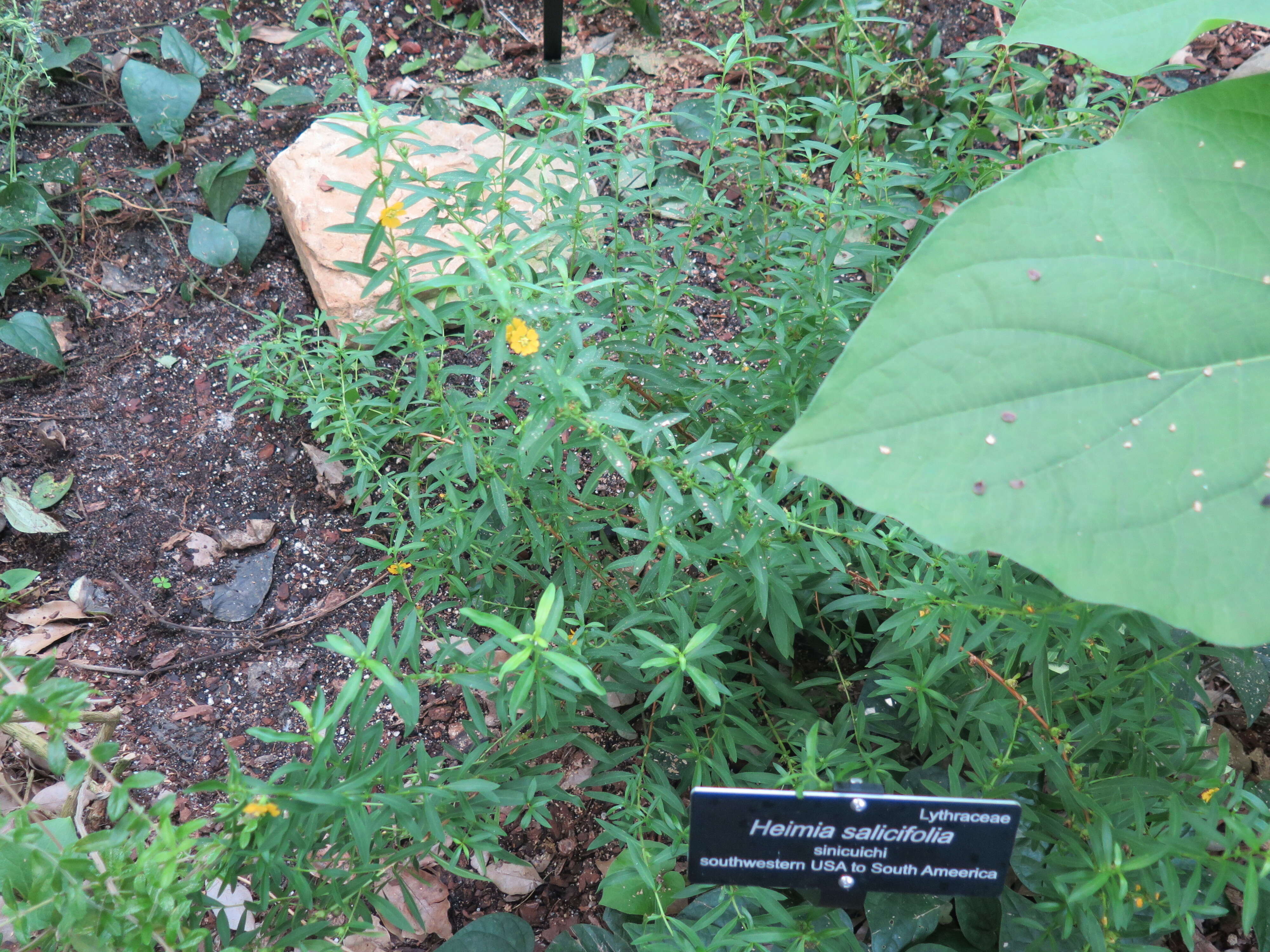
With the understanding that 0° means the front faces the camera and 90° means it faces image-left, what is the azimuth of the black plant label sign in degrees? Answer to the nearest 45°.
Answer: approximately 0°

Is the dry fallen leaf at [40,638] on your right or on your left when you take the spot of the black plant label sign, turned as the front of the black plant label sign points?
on your right

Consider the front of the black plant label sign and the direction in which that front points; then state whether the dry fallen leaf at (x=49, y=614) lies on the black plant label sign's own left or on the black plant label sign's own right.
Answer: on the black plant label sign's own right

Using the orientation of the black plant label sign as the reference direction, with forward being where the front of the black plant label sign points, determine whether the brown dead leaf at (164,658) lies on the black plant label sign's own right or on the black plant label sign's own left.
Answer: on the black plant label sign's own right
